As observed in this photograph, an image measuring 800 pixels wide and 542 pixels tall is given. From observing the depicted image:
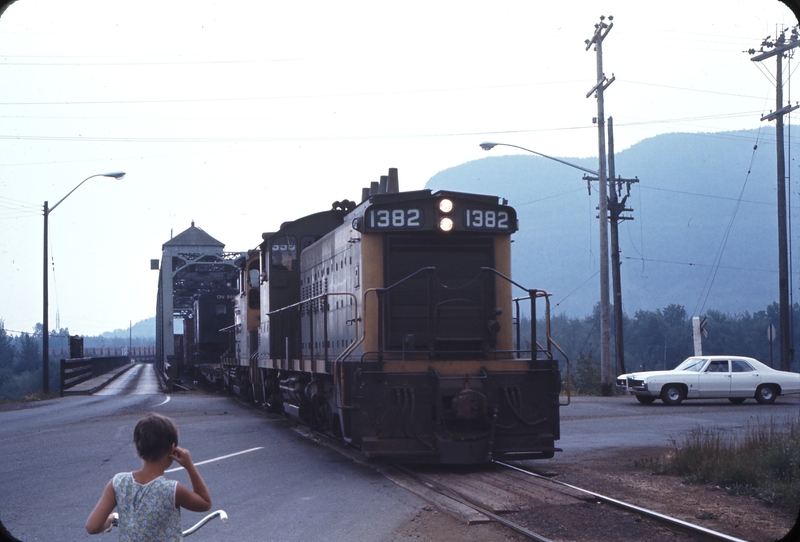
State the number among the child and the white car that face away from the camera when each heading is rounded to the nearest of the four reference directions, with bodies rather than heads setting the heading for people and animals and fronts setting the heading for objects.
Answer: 1

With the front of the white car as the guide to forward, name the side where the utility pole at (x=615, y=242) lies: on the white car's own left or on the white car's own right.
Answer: on the white car's own right

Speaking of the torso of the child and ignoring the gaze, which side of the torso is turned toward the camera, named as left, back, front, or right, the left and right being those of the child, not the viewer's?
back

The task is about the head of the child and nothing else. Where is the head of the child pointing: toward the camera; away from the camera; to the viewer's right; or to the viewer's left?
away from the camera

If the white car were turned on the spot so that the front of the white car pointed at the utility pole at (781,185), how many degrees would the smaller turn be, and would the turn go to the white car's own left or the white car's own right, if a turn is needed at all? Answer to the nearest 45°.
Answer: approximately 135° to the white car's own right

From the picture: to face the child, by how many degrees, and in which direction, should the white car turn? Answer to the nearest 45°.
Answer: approximately 45° to its left

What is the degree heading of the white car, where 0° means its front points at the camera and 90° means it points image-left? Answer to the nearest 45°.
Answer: approximately 45°

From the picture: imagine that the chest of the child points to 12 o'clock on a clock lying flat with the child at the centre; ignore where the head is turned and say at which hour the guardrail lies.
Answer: The guardrail is roughly at 12 o'clock from the child.

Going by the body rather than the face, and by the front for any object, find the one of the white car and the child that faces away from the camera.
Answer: the child

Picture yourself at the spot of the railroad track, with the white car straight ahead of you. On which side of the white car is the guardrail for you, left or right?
left

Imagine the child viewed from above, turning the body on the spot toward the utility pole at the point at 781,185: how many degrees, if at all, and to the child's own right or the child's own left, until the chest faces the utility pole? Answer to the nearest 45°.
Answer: approximately 45° to the child's own right

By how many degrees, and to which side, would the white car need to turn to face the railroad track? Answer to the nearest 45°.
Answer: approximately 45° to its left

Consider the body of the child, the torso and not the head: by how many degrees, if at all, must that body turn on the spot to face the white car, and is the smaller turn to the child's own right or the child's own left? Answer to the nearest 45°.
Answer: approximately 45° to the child's own right

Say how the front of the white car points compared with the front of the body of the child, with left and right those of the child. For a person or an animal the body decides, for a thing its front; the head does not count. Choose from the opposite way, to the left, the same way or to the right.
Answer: to the left
